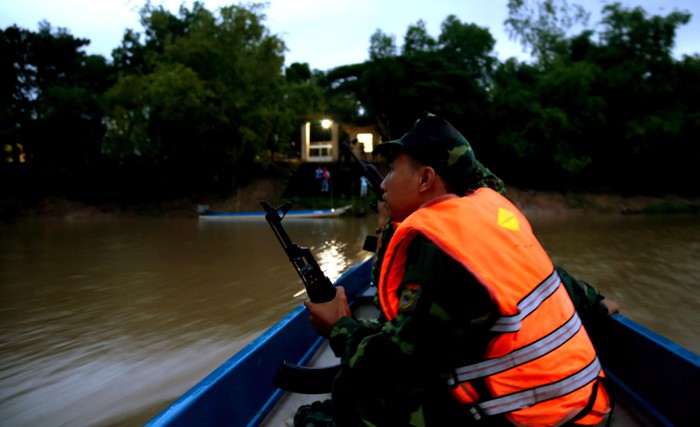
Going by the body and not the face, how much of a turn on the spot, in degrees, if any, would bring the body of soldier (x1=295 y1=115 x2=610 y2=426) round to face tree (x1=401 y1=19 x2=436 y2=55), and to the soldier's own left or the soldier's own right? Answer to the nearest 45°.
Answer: approximately 45° to the soldier's own right

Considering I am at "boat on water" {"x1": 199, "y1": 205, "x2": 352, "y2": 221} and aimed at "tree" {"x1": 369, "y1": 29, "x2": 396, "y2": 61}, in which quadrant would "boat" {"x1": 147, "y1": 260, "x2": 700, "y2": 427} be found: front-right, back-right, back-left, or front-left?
back-right

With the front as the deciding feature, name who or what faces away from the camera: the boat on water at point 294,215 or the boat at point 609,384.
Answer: the boat

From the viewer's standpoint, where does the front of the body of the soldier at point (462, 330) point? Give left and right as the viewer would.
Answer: facing away from the viewer and to the left of the viewer

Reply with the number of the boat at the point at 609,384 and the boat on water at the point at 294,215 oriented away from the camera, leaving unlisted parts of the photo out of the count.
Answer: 1

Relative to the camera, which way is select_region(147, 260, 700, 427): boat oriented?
away from the camera
